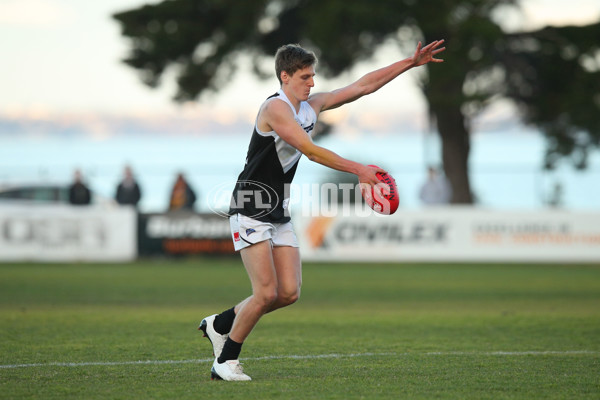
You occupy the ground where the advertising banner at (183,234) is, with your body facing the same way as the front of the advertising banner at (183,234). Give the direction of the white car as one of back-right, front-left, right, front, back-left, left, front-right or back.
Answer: back-right

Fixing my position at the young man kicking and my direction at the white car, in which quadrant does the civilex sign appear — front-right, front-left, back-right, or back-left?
front-right

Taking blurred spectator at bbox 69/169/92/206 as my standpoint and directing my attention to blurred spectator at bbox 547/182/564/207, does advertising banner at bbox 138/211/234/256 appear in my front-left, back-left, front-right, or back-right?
front-right

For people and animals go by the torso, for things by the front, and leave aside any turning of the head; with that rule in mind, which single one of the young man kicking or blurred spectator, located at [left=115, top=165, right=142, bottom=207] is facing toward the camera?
the blurred spectator

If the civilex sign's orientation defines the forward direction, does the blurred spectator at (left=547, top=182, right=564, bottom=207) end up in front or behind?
behind

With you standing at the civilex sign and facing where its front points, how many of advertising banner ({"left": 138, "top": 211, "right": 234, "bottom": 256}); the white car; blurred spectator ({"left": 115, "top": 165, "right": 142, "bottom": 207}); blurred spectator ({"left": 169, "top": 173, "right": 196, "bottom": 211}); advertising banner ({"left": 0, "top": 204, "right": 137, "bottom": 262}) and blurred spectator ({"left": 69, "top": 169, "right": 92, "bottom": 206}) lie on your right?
6

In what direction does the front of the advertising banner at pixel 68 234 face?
toward the camera

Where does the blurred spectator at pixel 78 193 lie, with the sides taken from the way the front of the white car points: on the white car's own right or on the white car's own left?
on the white car's own right

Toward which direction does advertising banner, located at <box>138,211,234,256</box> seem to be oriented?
toward the camera

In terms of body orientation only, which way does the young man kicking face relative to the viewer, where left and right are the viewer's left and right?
facing to the right of the viewer

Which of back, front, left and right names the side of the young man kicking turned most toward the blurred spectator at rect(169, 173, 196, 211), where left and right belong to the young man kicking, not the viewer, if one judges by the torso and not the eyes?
left

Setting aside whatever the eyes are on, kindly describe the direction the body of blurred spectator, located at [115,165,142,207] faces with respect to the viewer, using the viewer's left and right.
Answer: facing the viewer

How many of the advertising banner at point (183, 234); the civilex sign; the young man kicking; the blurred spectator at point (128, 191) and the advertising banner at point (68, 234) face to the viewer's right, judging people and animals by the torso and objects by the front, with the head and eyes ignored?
1

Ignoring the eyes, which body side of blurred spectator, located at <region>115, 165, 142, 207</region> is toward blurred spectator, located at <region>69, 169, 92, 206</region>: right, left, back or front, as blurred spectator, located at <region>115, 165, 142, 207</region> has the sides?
right
